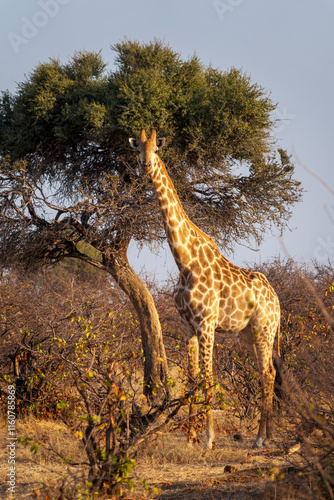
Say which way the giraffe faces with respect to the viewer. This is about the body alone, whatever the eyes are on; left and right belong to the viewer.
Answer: facing the viewer and to the left of the viewer
